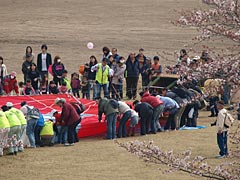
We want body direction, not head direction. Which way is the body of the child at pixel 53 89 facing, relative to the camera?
toward the camera

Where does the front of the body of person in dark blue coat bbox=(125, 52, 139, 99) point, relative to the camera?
toward the camera

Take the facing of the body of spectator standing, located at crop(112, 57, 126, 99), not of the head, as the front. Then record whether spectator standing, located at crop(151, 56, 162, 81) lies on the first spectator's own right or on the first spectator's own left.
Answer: on the first spectator's own left

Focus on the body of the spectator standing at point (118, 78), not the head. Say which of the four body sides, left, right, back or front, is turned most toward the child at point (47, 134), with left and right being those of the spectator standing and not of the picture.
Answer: front

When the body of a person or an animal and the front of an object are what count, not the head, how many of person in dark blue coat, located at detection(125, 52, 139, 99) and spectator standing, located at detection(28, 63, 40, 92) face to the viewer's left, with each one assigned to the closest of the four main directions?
0

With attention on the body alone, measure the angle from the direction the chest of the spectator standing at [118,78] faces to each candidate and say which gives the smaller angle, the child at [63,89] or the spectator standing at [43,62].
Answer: the child

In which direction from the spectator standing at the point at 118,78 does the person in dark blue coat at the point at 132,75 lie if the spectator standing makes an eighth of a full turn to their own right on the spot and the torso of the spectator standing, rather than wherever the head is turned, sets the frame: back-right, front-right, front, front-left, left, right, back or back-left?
back

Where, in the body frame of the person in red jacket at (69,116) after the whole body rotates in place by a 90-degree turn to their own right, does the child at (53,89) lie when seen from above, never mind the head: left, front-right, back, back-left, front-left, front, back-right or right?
front

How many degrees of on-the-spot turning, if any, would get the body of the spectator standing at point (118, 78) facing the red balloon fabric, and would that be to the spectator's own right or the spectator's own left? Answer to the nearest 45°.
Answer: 0° — they already face it

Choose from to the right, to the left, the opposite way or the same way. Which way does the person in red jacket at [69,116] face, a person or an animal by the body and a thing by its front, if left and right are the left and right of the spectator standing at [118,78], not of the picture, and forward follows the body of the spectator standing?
to the right

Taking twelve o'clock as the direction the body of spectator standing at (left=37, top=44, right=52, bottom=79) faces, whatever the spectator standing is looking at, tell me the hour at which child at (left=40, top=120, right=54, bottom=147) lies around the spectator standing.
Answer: The child is roughly at 12 o'clock from the spectator standing.
